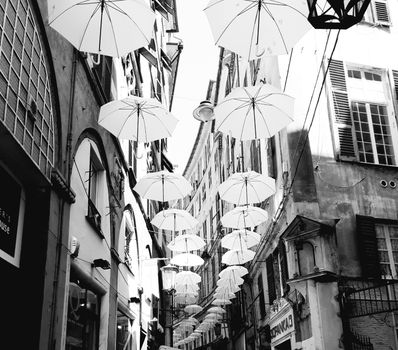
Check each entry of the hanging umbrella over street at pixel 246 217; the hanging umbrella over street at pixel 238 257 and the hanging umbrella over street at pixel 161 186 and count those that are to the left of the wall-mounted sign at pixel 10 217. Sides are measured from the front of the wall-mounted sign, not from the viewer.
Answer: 3

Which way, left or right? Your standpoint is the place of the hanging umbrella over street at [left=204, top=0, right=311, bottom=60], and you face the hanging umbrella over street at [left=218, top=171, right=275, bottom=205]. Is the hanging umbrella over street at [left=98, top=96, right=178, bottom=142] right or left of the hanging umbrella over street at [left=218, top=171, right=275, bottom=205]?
left

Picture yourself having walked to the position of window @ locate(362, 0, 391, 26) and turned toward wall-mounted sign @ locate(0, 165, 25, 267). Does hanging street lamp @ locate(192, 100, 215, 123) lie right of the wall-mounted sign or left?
right

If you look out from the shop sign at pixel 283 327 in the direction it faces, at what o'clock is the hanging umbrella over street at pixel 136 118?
The hanging umbrella over street is roughly at 11 o'clock from the shop sign.

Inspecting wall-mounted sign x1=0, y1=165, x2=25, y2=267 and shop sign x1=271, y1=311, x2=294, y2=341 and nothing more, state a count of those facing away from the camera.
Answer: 0

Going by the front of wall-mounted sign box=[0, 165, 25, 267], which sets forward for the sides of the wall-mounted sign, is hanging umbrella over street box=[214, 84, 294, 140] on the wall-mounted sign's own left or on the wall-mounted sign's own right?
on the wall-mounted sign's own left

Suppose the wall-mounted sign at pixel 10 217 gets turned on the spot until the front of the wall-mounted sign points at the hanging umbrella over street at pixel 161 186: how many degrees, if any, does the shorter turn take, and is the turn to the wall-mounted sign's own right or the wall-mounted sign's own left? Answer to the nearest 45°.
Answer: approximately 90° to the wall-mounted sign's own left

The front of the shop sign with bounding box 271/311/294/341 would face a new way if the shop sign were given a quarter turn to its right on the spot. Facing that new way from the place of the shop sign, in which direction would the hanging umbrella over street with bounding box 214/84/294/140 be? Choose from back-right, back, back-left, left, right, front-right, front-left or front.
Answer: back-left

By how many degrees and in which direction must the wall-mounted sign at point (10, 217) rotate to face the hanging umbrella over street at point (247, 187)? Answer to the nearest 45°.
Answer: approximately 90° to its left

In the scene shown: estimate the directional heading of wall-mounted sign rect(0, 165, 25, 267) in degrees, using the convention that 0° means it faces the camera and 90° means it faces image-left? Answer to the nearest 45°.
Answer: approximately 315°

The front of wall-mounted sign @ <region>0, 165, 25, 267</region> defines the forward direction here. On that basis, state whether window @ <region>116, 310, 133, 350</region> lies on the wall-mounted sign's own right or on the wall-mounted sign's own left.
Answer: on the wall-mounted sign's own left

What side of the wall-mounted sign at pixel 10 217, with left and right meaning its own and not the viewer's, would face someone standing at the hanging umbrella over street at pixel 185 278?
left

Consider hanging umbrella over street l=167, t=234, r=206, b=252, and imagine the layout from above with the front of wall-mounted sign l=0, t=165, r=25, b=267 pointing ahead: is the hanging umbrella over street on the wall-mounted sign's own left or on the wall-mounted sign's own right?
on the wall-mounted sign's own left

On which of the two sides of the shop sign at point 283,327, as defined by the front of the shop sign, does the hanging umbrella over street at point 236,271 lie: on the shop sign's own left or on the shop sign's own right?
on the shop sign's own right
